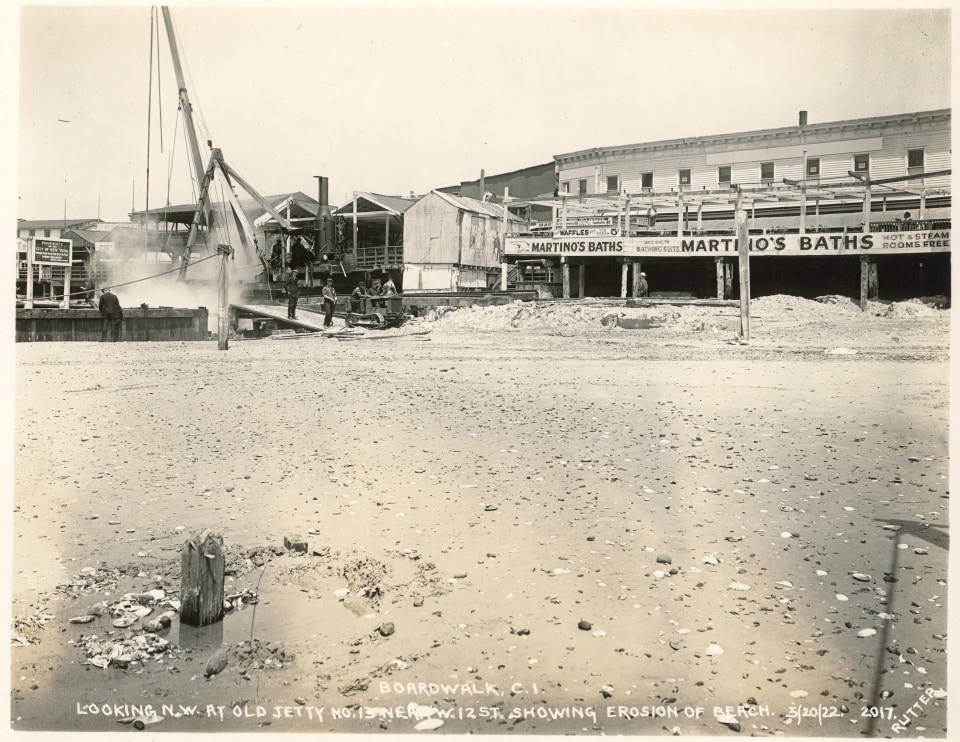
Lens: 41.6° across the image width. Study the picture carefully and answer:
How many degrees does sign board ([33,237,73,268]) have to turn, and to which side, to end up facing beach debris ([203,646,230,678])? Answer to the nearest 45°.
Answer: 0° — it already faces it

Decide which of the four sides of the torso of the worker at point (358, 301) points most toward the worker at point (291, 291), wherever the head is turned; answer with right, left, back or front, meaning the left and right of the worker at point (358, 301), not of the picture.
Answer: right

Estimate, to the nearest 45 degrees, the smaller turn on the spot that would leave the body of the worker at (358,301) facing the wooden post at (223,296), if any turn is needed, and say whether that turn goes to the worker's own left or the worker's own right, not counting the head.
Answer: approximately 90° to the worker's own right

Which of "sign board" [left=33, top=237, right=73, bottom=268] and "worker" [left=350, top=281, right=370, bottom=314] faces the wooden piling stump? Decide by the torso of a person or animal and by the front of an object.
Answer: the sign board
